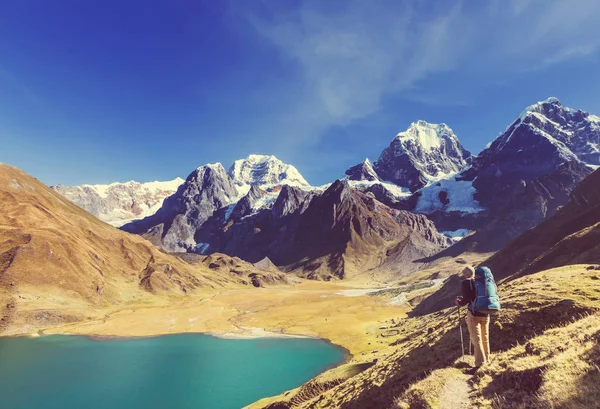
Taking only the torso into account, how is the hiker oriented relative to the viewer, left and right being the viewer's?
facing away from the viewer and to the left of the viewer
